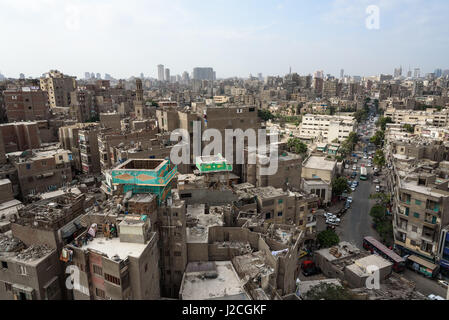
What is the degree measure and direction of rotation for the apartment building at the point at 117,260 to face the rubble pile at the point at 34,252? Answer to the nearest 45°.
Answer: approximately 90° to its right

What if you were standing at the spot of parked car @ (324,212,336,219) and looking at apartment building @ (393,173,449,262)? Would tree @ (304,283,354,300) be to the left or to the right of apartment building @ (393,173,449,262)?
right

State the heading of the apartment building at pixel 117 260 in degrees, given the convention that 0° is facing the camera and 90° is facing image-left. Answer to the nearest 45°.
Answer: approximately 45°

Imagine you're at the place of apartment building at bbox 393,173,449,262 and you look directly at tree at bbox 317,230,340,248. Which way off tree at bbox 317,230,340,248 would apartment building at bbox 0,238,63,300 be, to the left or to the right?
left

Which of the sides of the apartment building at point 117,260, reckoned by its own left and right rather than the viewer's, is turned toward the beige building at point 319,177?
back

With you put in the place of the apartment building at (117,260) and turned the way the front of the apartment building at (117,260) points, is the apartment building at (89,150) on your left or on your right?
on your right

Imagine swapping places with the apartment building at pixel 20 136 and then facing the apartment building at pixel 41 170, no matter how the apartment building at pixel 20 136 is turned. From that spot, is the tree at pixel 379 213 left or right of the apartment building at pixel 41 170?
left

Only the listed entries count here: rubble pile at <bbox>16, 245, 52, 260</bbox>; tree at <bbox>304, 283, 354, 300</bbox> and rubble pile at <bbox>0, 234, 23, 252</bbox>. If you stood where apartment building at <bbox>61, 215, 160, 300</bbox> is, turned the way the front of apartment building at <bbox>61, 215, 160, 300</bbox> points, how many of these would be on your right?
2

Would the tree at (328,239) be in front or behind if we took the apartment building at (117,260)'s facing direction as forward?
behind

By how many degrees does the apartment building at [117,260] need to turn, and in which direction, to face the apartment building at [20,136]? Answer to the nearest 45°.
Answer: approximately 135° to its right
